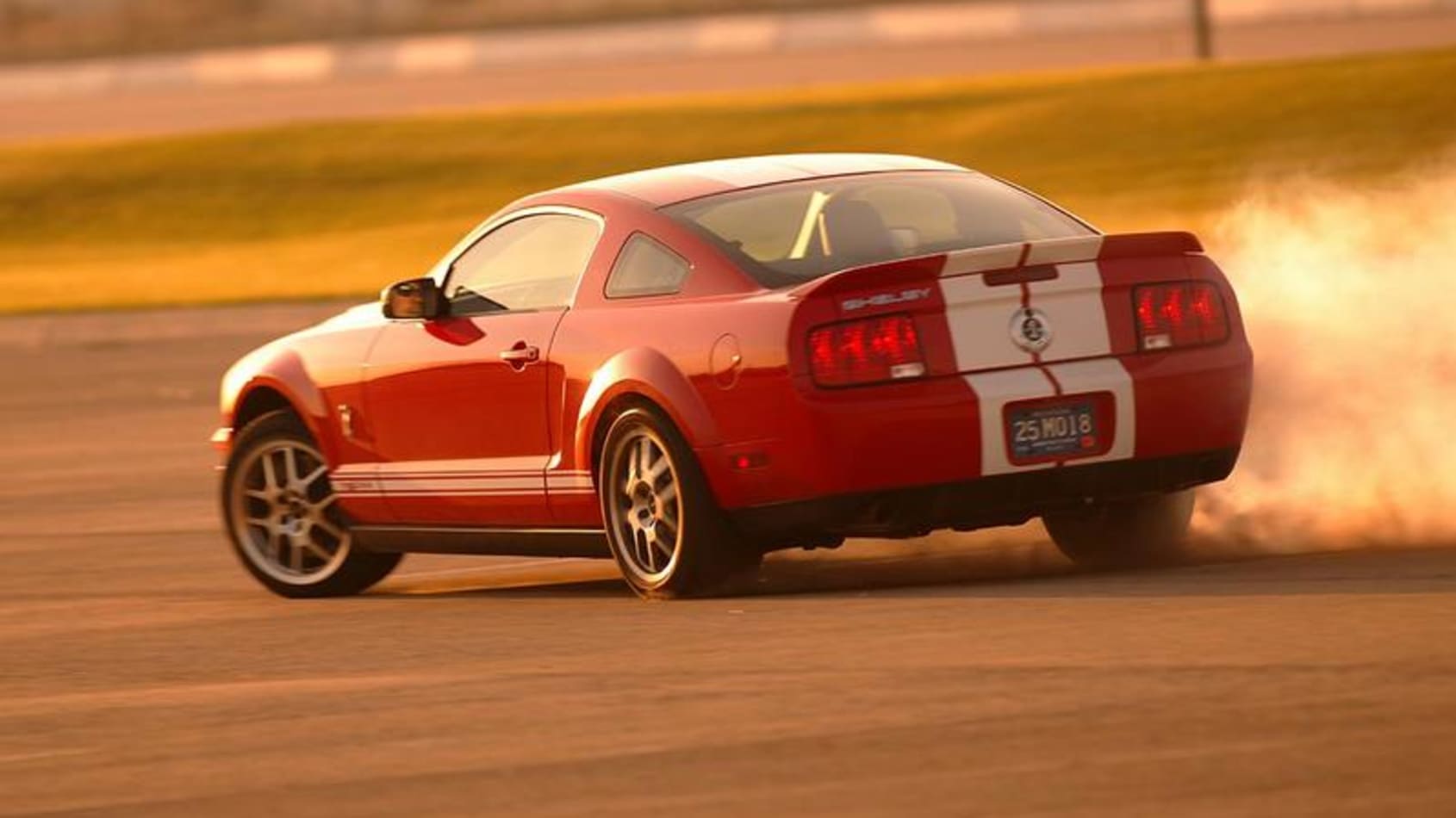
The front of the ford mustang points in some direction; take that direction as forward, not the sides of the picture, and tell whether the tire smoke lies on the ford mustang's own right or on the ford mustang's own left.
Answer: on the ford mustang's own right

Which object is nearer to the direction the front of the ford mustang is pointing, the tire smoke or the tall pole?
the tall pole

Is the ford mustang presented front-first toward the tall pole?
no

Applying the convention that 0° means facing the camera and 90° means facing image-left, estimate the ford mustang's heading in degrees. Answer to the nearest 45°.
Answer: approximately 135°
